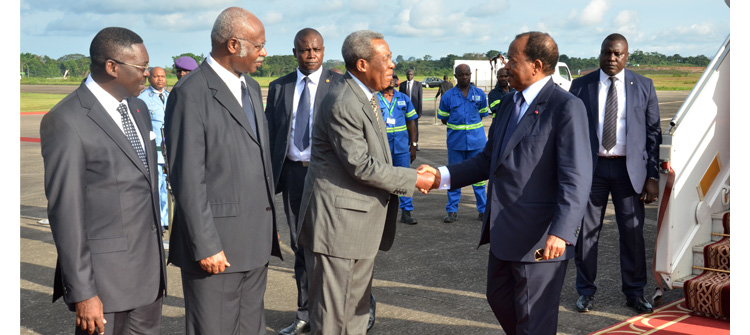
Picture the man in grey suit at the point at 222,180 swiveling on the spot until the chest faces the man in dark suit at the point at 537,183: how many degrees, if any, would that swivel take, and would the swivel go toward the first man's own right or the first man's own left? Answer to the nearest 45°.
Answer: approximately 45° to the first man's own left

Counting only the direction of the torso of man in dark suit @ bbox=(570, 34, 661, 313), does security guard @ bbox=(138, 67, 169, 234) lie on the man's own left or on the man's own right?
on the man's own right

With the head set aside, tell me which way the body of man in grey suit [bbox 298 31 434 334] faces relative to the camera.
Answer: to the viewer's right

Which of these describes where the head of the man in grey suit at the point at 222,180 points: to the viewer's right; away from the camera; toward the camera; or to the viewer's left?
to the viewer's right

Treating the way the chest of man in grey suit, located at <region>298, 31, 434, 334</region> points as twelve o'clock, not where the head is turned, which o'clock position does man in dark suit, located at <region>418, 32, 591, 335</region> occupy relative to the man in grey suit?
The man in dark suit is roughly at 12 o'clock from the man in grey suit.

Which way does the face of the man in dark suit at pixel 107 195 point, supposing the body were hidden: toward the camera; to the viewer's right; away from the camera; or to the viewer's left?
to the viewer's right

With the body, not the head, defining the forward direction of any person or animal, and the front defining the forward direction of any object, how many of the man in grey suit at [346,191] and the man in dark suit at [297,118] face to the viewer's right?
1
